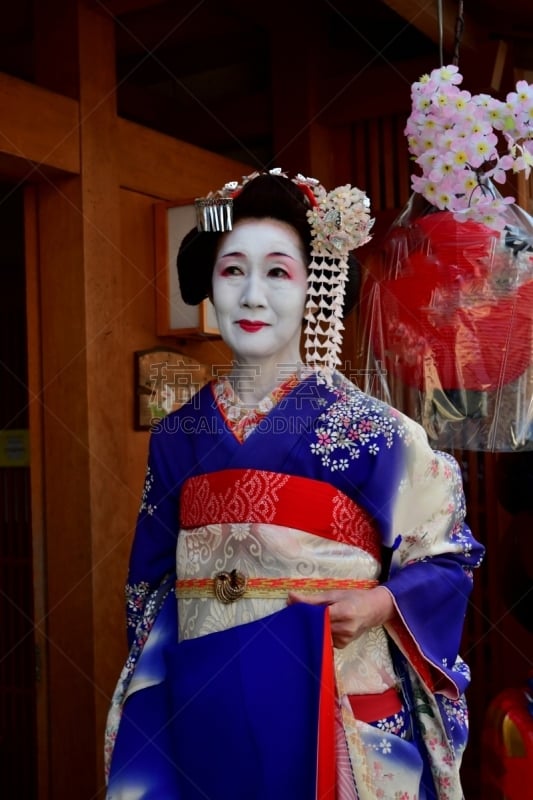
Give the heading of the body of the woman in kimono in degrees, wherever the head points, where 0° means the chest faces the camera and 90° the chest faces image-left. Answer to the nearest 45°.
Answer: approximately 45°

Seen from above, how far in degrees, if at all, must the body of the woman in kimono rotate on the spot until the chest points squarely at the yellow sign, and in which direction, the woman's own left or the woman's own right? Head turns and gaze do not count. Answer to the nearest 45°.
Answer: approximately 90° to the woman's own right
